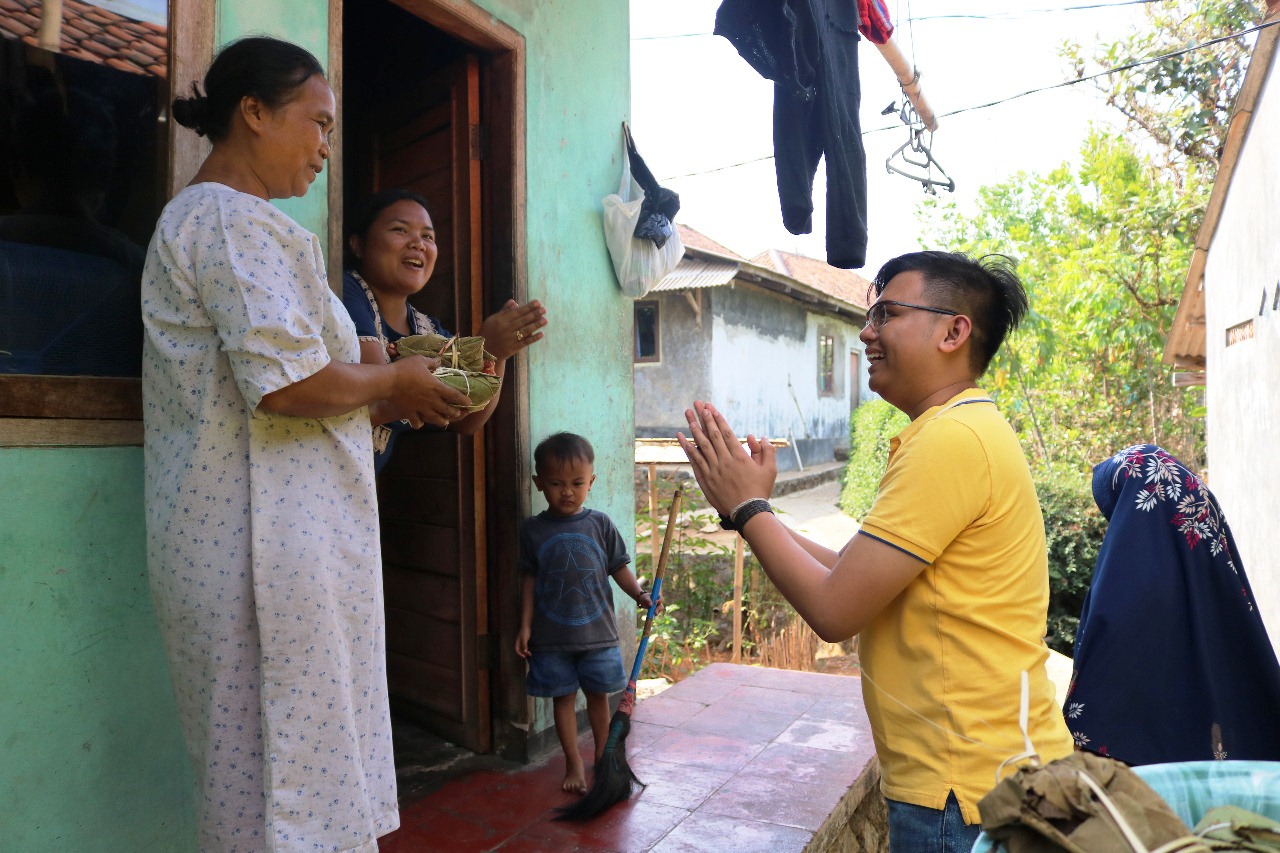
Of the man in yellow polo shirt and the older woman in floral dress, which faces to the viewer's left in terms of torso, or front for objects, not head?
the man in yellow polo shirt

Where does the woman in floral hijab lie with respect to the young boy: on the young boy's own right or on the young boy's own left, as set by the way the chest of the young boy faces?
on the young boy's own left

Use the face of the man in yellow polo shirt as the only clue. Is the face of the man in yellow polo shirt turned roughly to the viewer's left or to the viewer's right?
to the viewer's left

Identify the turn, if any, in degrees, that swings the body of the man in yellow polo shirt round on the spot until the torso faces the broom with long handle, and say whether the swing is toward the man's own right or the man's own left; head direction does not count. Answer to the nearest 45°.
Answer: approximately 45° to the man's own right

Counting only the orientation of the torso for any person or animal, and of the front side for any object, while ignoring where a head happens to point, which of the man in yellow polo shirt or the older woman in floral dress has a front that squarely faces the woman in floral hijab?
the older woman in floral dress

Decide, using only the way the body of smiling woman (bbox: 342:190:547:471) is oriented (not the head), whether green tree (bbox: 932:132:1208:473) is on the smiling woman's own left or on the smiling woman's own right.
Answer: on the smiling woman's own left

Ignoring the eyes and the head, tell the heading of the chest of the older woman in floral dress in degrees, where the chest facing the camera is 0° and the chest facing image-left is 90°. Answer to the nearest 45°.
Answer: approximately 270°

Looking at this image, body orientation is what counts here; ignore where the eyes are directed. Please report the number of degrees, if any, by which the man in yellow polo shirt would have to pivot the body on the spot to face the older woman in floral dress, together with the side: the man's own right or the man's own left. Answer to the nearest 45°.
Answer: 0° — they already face them

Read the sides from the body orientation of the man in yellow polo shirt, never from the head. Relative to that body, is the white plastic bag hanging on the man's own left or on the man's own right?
on the man's own right

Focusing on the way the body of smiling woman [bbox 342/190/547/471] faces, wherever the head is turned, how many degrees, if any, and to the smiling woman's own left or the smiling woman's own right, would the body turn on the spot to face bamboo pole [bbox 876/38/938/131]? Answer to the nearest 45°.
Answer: approximately 90° to the smiling woman's own left

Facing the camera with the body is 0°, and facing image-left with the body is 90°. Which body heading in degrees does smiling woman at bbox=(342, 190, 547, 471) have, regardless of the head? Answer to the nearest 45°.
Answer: approximately 315°

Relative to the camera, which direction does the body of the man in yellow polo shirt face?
to the viewer's left
